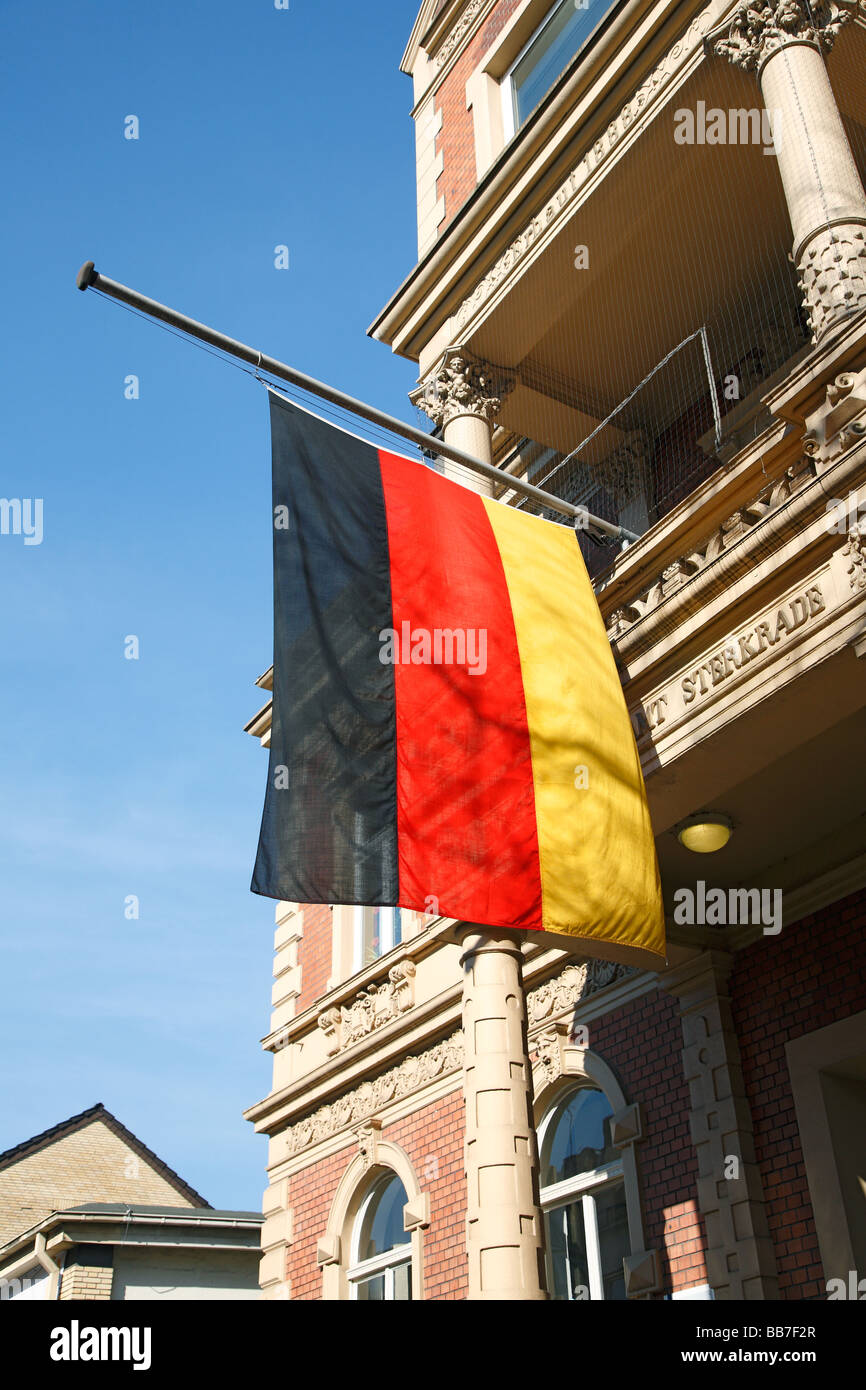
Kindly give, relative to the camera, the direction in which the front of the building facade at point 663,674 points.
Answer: facing the viewer and to the left of the viewer
